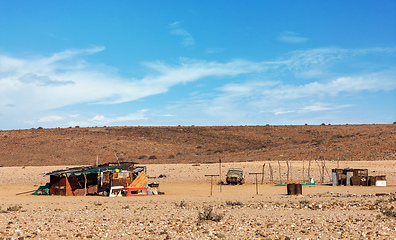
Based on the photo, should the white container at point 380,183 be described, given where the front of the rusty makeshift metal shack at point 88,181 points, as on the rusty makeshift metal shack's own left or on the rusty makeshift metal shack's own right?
on the rusty makeshift metal shack's own left

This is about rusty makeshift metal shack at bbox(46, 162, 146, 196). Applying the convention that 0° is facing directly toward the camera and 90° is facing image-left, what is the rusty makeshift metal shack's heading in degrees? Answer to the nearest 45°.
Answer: approximately 0°
